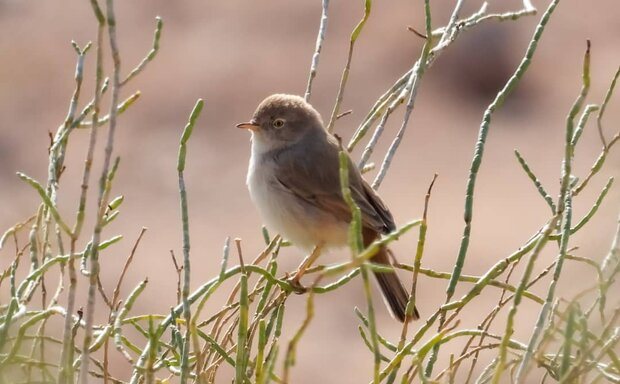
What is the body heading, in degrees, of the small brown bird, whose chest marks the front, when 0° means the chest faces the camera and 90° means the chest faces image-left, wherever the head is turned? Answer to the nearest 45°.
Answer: approximately 90°
